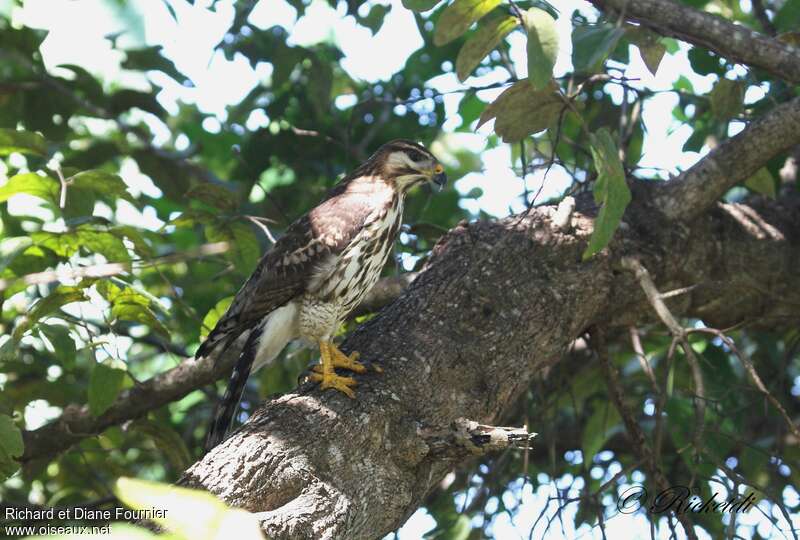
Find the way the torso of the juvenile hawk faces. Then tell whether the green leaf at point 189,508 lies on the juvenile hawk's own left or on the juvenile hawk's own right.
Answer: on the juvenile hawk's own right

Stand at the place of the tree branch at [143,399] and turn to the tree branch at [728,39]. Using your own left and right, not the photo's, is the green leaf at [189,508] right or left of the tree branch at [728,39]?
right

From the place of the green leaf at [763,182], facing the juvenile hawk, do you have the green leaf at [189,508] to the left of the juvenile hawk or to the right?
left

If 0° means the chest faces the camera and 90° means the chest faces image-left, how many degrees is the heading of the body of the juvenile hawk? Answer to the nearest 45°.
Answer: approximately 270°

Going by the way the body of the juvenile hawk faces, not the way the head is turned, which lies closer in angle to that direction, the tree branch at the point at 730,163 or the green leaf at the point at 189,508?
the tree branch

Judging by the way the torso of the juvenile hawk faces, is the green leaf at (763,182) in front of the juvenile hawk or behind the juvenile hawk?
in front

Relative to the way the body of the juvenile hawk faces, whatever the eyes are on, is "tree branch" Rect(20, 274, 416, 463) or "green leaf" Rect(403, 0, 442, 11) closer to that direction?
the green leaf
